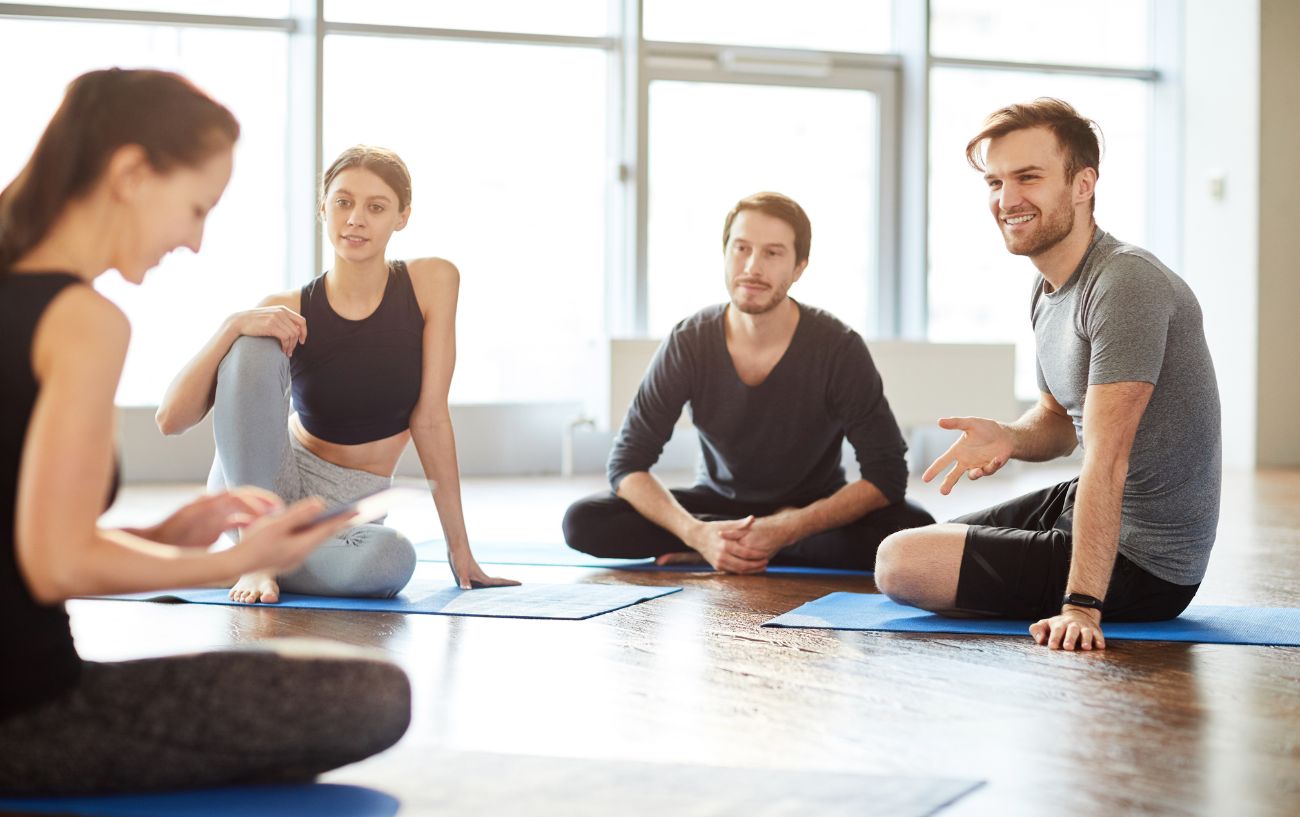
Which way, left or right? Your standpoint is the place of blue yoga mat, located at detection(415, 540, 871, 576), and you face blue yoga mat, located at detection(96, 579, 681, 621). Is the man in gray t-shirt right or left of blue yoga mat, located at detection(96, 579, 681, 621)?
left

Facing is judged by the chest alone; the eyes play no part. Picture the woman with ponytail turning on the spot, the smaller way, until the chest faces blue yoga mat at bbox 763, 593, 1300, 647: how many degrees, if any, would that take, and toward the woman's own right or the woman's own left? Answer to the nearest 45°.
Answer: approximately 45° to the woman's own left

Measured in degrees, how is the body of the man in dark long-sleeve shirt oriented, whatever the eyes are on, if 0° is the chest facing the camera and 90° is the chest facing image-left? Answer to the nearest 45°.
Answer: approximately 0°

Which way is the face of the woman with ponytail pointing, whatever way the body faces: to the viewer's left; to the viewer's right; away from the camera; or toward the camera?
to the viewer's right

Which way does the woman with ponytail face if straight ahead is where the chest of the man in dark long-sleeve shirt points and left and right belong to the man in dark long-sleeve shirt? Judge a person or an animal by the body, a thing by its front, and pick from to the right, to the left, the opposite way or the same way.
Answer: to the left

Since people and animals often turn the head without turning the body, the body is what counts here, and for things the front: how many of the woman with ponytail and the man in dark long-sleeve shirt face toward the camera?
1

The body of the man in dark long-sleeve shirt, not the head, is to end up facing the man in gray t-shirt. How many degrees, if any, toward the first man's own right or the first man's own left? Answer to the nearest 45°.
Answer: approximately 45° to the first man's own left

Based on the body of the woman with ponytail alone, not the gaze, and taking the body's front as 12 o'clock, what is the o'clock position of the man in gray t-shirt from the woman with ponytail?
The man in gray t-shirt is roughly at 11 o'clock from the woman with ponytail.

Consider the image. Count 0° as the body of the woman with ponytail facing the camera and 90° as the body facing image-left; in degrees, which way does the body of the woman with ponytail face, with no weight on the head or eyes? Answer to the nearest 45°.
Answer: approximately 270°

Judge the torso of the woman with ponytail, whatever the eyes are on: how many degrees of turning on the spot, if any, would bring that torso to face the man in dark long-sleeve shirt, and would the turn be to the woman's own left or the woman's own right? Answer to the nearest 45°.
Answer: approximately 45° to the woman's own left
